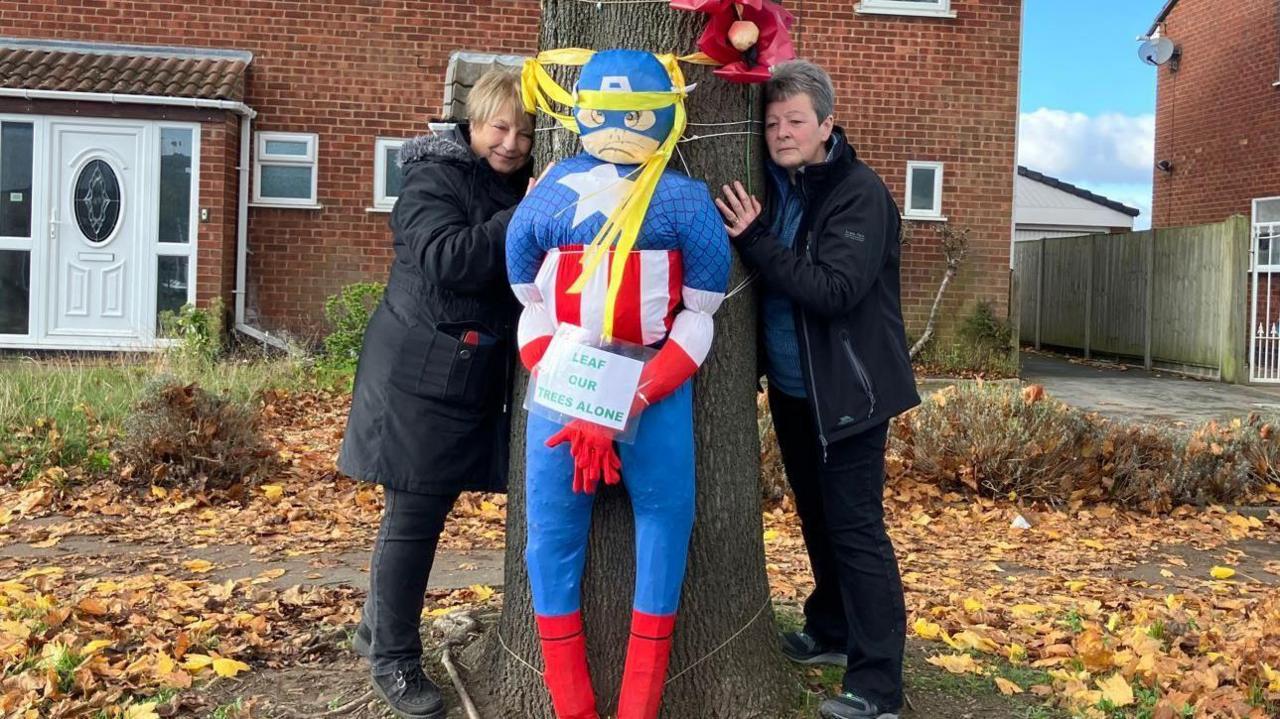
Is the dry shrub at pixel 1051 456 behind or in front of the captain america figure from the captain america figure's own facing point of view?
behind

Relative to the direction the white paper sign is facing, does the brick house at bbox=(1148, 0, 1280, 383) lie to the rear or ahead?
to the rear

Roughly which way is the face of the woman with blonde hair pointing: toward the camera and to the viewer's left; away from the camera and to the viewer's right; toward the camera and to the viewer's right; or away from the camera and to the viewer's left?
toward the camera and to the viewer's right

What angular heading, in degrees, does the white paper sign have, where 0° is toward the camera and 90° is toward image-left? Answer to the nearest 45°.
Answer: approximately 0°

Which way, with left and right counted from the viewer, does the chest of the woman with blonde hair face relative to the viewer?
facing to the right of the viewer

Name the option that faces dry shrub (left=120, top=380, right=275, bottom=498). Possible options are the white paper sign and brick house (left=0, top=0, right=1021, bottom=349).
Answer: the brick house
